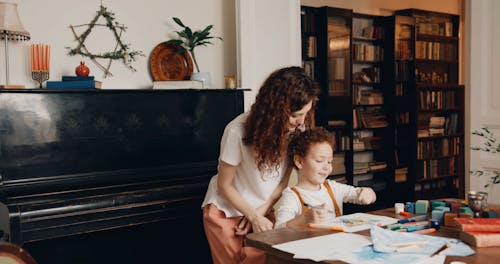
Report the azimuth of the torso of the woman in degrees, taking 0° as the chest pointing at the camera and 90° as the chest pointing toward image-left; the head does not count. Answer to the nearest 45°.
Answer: approximately 315°

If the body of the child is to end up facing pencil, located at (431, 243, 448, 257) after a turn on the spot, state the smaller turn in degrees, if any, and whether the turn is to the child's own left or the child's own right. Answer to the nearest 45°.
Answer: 0° — they already face it

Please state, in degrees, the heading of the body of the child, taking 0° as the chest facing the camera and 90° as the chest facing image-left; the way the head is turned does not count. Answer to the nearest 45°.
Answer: approximately 315°

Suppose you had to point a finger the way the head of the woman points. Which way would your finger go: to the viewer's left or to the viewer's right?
to the viewer's right

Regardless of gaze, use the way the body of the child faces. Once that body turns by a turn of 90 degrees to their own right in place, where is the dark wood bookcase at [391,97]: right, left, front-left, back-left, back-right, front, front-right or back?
back-right

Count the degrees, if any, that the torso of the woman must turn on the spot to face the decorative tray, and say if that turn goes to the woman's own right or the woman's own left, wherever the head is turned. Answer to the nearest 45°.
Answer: approximately 135° to the woman's own left

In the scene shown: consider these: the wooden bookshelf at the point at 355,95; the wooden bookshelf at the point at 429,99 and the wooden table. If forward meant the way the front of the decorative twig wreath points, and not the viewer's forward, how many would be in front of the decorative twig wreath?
1

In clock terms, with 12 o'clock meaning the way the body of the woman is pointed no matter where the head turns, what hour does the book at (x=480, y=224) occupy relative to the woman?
The book is roughly at 12 o'clock from the woman.

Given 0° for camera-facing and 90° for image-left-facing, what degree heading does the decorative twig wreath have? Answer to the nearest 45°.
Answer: approximately 0°

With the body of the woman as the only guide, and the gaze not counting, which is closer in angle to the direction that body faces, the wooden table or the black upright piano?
the wooden table

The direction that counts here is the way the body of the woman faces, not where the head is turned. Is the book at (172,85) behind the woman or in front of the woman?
behind
